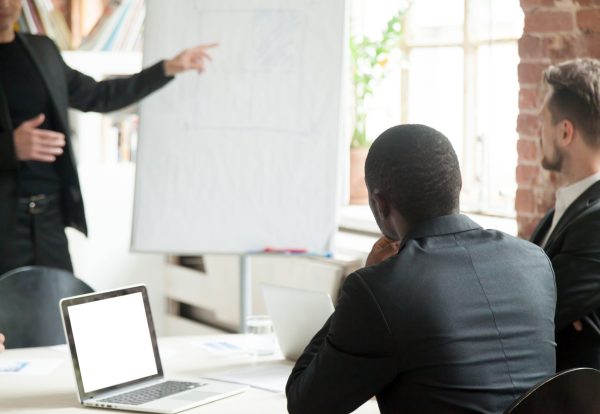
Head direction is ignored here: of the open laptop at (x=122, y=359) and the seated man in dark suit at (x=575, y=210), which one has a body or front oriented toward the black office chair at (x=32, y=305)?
the seated man in dark suit

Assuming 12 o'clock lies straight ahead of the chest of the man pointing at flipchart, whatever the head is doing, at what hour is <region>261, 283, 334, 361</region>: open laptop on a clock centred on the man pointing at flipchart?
The open laptop is roughly at 11 o'clock from the man pointing at flipchart.

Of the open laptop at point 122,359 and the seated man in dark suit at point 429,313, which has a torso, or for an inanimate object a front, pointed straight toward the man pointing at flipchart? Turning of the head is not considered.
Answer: the seated man in dark suit

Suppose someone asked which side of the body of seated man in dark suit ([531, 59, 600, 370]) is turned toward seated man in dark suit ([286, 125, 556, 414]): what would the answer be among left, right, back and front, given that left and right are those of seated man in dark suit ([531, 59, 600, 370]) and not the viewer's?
left

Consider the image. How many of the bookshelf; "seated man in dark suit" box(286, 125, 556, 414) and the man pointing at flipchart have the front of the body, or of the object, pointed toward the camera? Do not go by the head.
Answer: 2

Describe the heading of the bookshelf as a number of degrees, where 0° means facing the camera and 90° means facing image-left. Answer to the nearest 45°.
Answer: approximately 0°

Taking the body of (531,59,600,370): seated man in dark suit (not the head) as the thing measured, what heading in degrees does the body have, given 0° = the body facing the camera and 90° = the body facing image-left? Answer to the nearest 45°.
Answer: approximately 90°

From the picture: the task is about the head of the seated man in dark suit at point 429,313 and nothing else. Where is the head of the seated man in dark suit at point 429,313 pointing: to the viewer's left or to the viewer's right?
to the viewer's left

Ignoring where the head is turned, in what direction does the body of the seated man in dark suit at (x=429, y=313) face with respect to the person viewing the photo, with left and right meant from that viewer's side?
facing away from the viewer and to the left of the viewer

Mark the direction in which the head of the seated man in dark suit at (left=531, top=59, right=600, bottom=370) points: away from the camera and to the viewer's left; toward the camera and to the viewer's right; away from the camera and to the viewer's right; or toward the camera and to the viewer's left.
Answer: away from the camera and to the viewer's left

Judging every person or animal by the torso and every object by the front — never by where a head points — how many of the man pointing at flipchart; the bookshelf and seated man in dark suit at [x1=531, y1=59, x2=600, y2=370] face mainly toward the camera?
2

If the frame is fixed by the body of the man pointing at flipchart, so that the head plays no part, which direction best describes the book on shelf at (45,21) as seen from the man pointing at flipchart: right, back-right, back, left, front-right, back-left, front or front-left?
back
